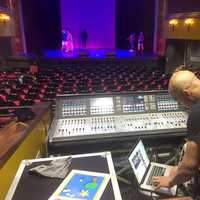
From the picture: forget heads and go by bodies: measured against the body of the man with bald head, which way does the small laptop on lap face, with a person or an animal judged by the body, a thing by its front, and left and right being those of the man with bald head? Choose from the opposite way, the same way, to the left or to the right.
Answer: the opposite way

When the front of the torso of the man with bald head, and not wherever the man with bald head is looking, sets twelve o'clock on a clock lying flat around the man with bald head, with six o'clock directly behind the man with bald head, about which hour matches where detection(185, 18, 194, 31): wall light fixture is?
The wall light fixture is roughly at 3 o'clock from the man with bald head.

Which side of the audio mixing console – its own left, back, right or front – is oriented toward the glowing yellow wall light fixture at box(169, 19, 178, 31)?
back

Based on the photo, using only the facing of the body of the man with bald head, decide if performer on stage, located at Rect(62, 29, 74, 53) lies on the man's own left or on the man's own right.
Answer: on the man's own right

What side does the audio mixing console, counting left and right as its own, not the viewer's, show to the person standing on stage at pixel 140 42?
back

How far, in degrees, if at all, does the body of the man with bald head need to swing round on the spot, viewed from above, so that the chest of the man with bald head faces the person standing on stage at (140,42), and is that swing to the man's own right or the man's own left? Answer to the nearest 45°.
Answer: approximately 90° to the man's own right

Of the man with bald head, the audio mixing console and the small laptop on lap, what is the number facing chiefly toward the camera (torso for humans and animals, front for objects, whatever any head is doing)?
1

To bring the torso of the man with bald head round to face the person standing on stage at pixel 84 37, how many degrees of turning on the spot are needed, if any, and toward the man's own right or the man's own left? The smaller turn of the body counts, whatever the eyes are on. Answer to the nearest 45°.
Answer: approximately 45° to the man's own right

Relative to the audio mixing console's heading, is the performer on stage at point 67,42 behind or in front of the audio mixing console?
behind

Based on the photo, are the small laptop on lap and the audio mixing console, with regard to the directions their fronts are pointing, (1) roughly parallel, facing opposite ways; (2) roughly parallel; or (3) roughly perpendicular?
roughly perpendicular

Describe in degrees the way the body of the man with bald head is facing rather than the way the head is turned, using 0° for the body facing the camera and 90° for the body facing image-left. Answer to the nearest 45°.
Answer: approximately 90°

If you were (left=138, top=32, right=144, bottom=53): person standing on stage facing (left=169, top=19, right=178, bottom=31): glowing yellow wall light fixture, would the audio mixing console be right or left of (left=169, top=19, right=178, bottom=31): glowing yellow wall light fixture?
right

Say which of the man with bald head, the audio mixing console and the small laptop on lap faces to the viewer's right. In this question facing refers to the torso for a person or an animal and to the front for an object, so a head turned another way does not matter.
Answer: the small laptop on lap

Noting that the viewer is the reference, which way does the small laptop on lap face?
facing to the right of the viewer

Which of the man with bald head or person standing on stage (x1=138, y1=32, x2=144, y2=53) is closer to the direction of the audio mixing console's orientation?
the man with bald head
